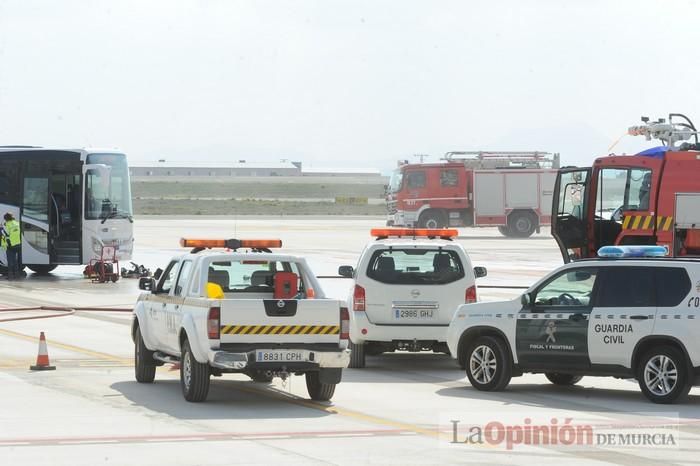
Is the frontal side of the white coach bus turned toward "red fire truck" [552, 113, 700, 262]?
yes

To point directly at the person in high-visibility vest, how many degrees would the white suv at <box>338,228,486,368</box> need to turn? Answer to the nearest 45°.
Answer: approximately 45° to its left

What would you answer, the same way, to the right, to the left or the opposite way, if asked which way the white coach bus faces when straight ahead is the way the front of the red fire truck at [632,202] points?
the opposite way

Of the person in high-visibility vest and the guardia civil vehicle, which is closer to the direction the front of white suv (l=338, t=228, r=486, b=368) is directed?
the person in high-visibility vest

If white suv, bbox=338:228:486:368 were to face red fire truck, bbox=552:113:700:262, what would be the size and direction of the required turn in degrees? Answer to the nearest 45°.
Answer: approximately 45° to its right

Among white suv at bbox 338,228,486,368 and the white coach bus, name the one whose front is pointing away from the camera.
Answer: the white suv

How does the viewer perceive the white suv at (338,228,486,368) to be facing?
facing away from the viewer

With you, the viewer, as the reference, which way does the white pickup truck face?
facing away from the viewer and to the left of the viewer

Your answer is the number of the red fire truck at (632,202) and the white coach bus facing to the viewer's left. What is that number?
1

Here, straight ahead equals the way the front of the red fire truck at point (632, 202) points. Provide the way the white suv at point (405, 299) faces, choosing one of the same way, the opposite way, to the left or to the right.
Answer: to the right

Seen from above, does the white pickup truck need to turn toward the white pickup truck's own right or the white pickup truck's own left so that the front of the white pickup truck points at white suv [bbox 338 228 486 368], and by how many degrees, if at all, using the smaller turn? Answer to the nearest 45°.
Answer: approximately 90° to the white pickup truck's own right
